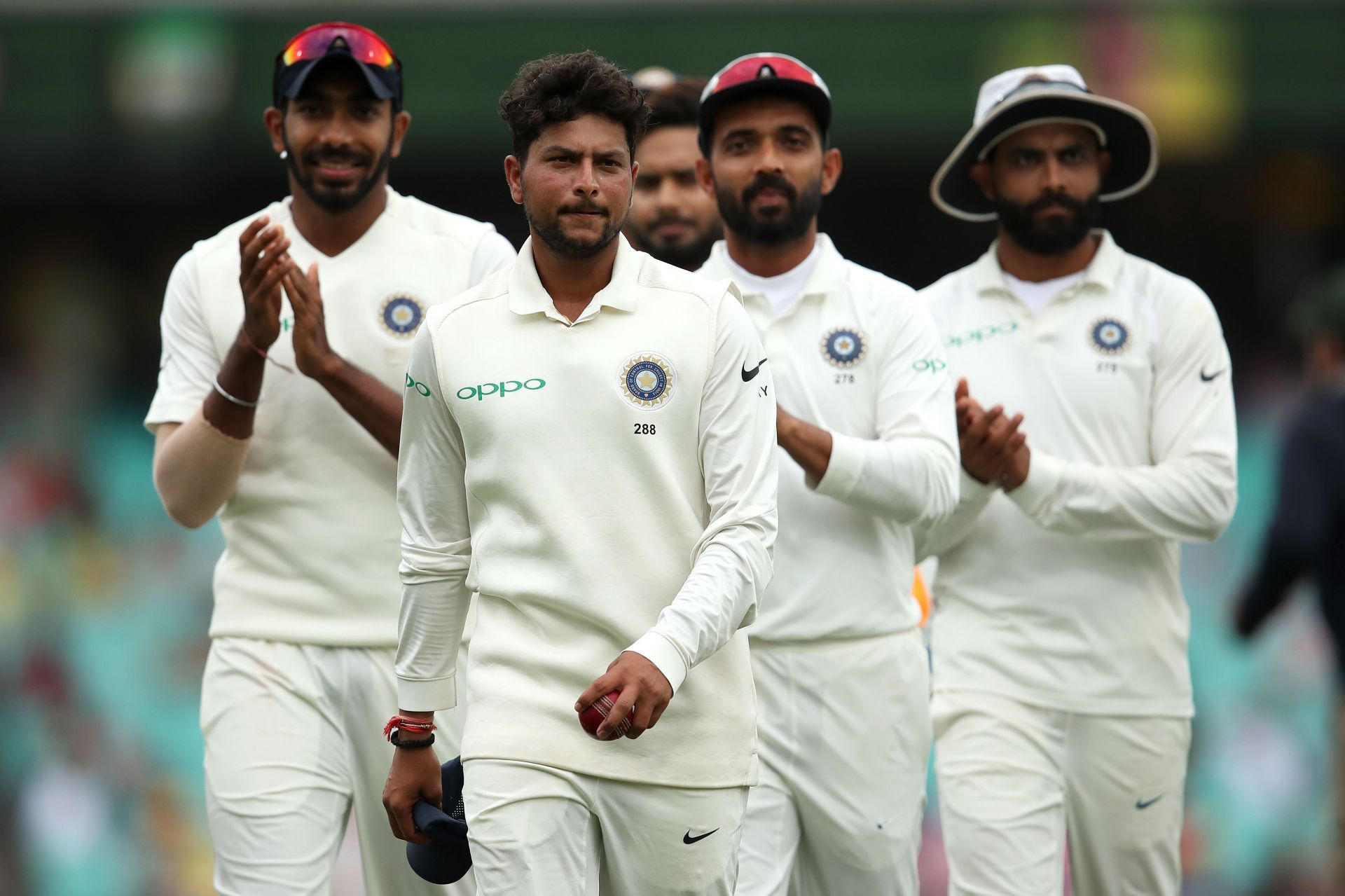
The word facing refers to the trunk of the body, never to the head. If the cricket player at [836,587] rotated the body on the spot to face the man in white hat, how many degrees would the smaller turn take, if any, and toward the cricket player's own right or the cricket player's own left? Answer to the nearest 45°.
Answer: approximately 135° to the cricket player's own left

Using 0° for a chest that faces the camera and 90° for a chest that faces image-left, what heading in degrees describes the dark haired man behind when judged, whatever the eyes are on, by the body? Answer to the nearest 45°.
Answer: approximately 0°

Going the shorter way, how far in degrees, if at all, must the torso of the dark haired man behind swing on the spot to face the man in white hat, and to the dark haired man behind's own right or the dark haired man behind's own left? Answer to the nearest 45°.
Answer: approximately 45° to the dark haired man behind's own left

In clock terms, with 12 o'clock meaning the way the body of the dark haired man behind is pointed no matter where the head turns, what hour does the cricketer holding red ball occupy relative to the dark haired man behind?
The cricketer holding red ball is roughly at 12 o'clock from the dark haired man behind.
